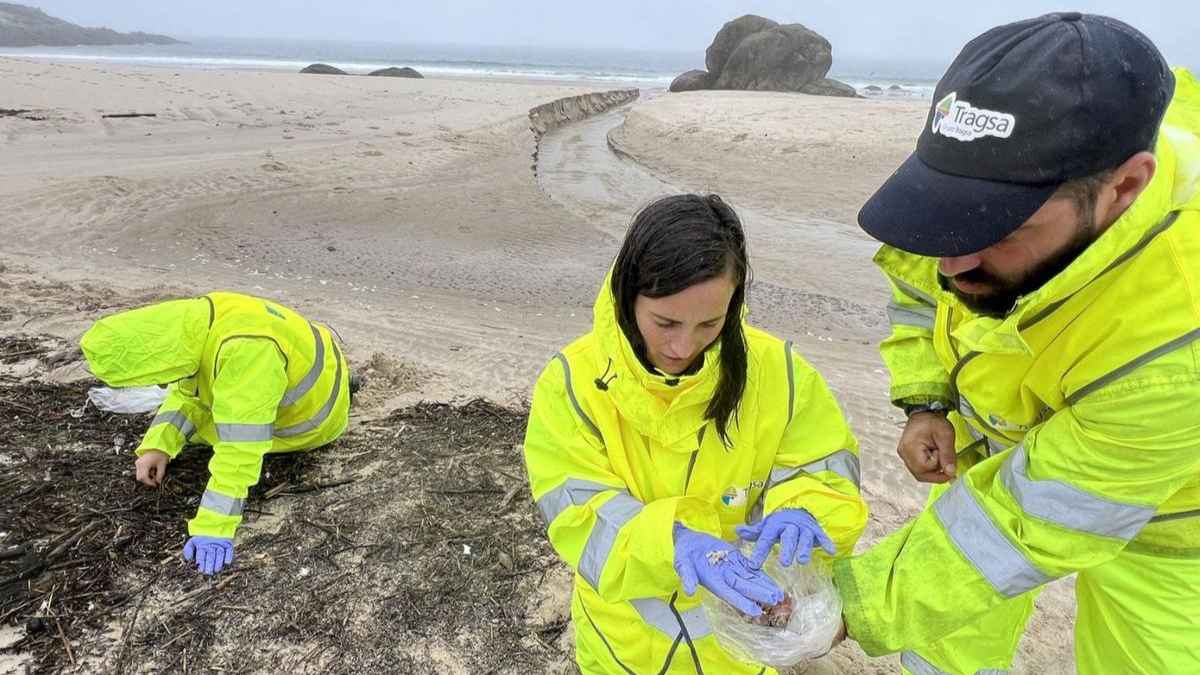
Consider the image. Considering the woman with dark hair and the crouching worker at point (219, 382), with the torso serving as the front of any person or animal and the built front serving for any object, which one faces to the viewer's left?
the crouching worker

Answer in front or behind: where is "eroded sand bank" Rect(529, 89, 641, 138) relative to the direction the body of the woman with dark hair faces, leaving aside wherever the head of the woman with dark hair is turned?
behind

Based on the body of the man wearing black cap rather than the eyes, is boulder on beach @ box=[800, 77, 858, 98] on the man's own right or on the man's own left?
on the man's own right

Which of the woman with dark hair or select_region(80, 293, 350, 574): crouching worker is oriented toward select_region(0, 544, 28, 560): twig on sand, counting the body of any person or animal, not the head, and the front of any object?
the crouching worker

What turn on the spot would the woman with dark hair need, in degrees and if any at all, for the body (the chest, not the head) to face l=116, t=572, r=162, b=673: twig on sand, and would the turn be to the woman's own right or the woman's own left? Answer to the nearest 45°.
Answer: approximately 90° to the woman's own right

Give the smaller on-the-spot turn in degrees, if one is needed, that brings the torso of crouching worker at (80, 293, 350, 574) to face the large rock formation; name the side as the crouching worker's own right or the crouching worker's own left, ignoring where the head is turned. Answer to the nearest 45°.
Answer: approximately 135° to the crouching worker's own right

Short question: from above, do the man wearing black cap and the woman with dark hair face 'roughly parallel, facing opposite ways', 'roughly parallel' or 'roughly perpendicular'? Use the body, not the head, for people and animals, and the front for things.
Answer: roughly perpendicular

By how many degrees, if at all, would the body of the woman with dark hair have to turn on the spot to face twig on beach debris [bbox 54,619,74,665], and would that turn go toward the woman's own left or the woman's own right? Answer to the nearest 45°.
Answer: approximately 90° to the woman's own right

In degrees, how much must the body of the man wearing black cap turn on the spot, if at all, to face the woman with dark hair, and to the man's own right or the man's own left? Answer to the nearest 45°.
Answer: approximately 45° to the man's own right

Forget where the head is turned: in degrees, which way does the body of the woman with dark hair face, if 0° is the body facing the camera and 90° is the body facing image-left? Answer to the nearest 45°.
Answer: approximately 0°

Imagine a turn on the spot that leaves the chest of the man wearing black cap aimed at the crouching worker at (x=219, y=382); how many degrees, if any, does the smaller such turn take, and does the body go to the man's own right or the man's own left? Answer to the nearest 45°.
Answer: approximately 45° to the man's own right

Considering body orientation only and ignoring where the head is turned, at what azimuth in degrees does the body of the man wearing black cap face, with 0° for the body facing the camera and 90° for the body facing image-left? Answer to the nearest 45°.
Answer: approximately 45°

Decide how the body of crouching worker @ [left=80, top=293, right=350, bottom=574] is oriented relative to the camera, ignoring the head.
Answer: to the viewer's left

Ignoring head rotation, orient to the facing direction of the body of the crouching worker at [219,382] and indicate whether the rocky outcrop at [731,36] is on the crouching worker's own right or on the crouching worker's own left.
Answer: on the crouching worker's own right

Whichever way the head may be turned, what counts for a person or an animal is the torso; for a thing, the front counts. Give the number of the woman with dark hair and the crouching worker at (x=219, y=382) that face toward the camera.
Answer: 1
